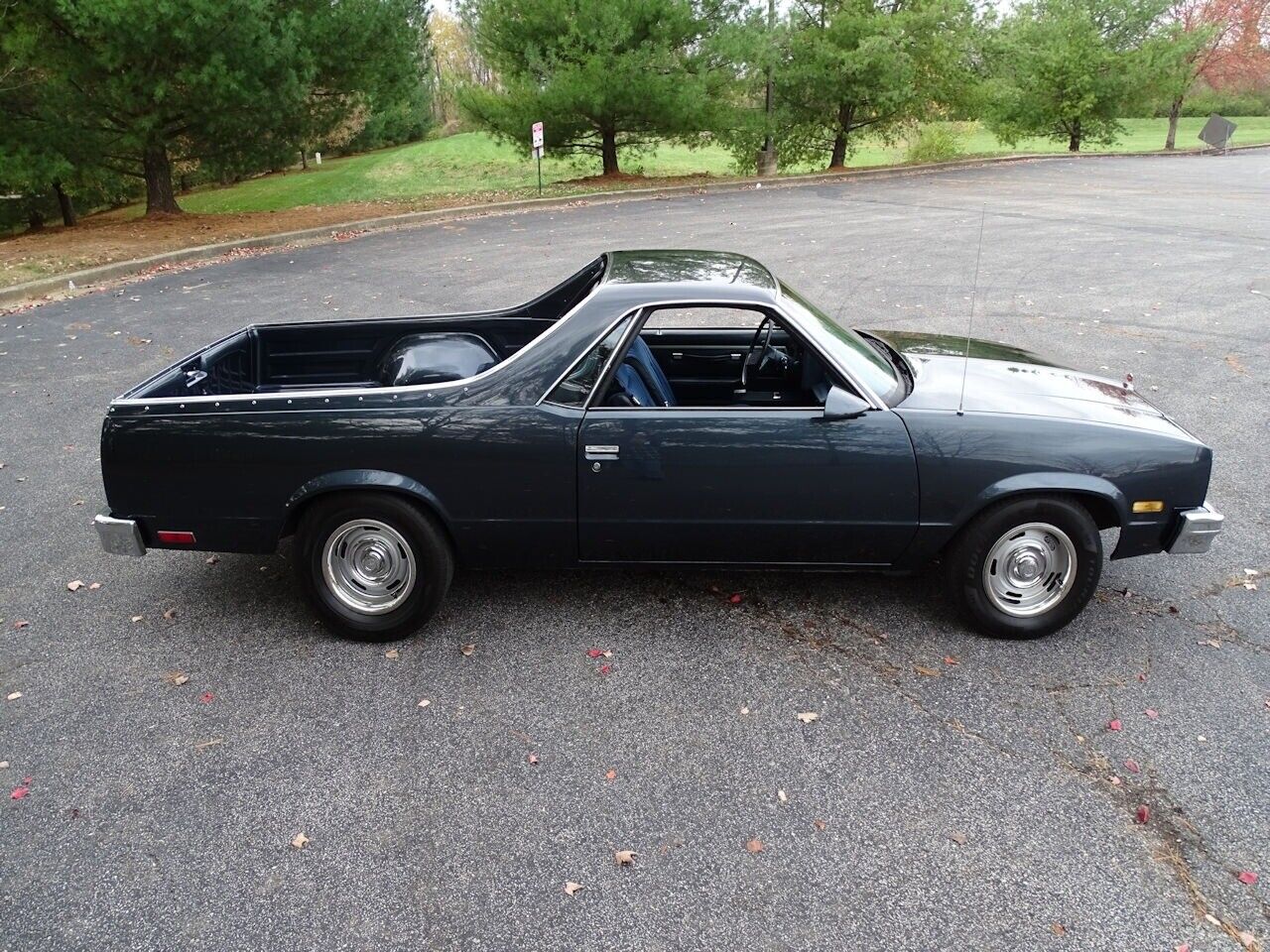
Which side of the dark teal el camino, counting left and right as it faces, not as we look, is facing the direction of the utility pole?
left

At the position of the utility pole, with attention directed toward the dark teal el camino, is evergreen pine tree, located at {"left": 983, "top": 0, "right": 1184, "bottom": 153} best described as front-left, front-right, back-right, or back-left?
back-left

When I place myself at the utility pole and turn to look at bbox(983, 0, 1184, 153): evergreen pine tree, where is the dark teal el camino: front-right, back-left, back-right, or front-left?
back-right

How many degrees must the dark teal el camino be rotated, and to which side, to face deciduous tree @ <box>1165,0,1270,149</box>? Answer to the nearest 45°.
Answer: approximately 45° to its left

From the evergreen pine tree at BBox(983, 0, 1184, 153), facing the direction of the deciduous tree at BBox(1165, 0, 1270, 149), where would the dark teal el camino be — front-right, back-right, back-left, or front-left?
back-right

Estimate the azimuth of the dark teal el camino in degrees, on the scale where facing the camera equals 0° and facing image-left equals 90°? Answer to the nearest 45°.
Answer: approximately 270°

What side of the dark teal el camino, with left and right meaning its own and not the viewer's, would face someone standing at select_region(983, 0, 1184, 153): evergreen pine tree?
left
